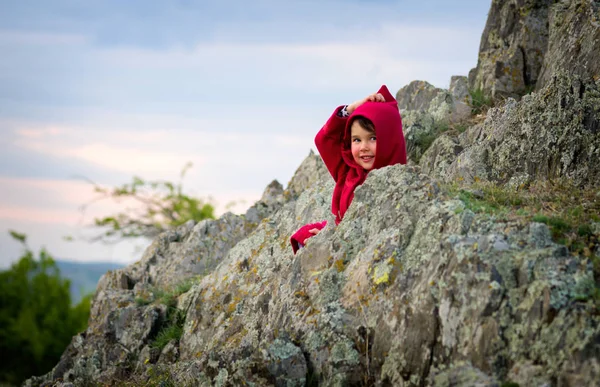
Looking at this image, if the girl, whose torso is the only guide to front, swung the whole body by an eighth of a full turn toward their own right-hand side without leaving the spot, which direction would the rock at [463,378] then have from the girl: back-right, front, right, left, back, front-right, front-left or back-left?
left

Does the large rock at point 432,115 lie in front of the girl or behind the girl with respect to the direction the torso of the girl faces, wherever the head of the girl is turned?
behind

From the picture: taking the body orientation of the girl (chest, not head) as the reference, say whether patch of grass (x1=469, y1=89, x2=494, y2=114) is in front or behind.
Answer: behind

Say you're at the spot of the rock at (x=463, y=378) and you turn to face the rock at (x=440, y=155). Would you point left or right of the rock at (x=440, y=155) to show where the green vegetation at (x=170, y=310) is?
left

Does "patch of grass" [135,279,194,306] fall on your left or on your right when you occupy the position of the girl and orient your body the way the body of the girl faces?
on your right

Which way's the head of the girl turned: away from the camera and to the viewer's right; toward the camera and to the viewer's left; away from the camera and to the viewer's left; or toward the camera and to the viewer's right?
toward the camera and to the viewer's left

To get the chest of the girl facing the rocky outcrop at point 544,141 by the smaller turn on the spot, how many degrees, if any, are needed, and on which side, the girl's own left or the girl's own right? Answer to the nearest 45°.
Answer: approximately 135° to the girl's own left

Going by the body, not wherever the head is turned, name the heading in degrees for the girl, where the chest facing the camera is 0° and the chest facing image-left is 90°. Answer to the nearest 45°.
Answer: approximately 45°

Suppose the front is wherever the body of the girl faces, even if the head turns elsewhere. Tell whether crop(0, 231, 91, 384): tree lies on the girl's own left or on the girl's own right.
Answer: on the girl's own right

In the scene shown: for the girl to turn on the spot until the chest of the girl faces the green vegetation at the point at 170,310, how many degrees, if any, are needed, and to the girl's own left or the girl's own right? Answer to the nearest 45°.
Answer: approximately 90° to the girl's own right

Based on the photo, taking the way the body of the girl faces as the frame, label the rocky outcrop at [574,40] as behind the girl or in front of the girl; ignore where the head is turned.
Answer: behind
